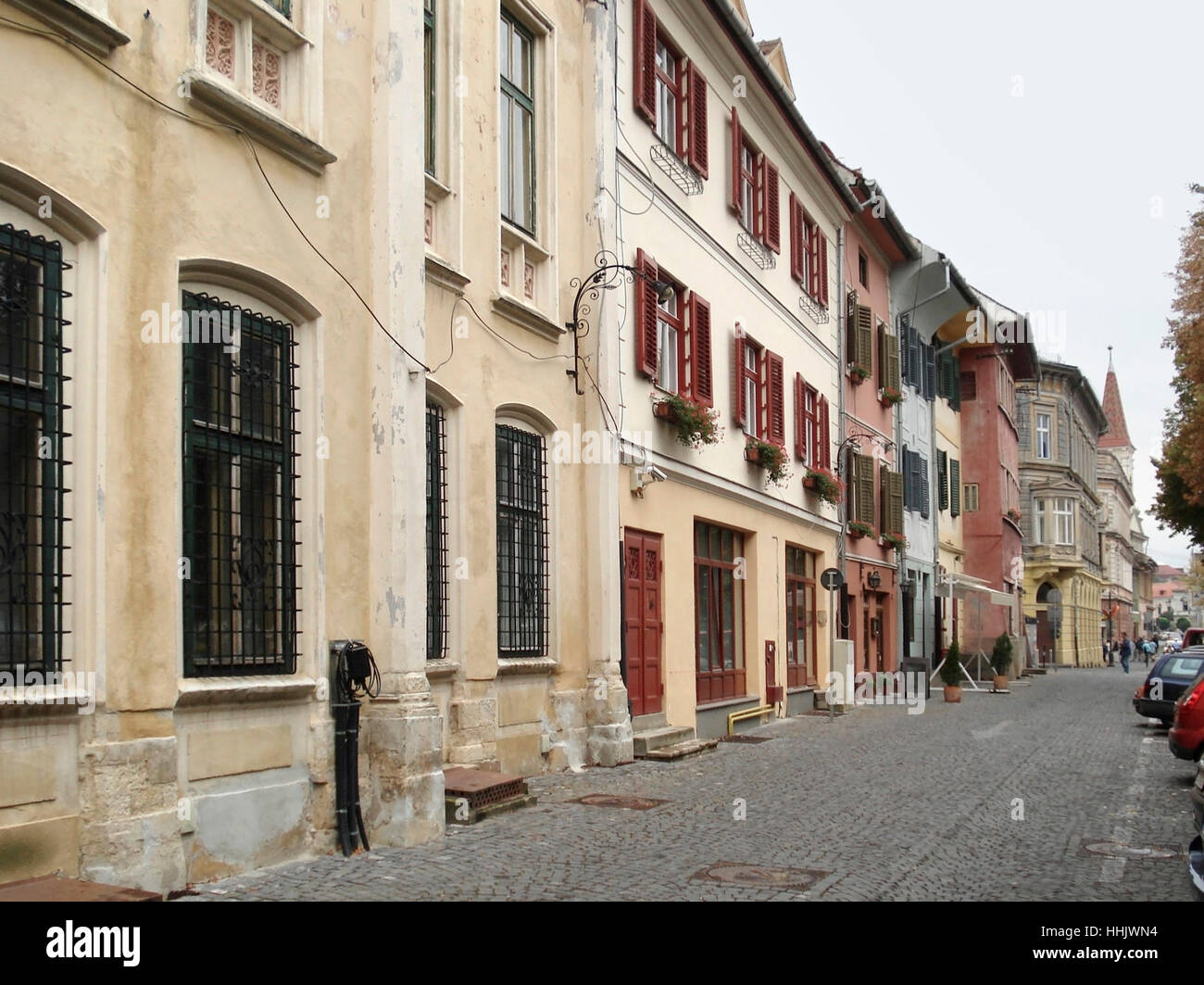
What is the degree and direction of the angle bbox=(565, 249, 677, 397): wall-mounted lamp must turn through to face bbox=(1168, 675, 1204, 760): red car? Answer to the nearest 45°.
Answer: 0° — it already faces it

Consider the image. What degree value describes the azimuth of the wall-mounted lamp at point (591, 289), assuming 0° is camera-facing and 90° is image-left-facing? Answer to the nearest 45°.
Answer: approximately 270°

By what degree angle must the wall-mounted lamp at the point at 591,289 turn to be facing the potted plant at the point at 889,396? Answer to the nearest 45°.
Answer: approximately 90° to its left

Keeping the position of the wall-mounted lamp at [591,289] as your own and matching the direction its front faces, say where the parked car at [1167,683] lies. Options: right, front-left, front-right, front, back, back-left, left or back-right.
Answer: front-left

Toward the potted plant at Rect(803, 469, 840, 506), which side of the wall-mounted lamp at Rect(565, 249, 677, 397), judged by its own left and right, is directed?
left

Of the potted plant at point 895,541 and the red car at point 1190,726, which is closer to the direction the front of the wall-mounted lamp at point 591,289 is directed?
the red car
